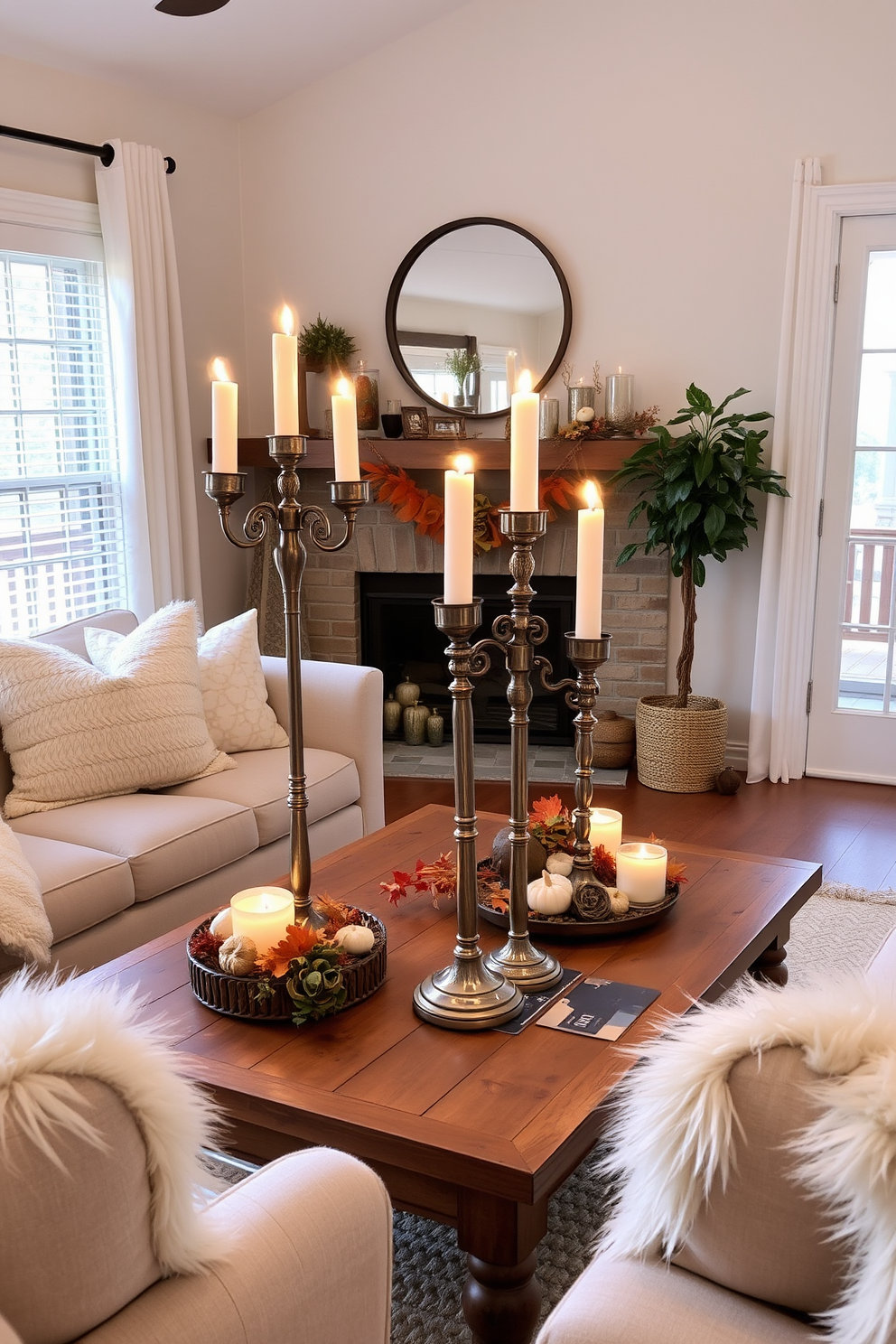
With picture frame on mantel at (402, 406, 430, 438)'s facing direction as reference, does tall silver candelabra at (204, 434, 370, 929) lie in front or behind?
in front

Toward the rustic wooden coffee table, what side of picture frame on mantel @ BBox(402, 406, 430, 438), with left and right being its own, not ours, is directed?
front

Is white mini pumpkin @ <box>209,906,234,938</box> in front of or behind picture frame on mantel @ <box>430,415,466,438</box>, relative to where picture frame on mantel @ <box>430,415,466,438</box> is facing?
in front

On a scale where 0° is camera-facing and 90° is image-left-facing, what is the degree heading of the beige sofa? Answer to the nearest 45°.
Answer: approximately 315°

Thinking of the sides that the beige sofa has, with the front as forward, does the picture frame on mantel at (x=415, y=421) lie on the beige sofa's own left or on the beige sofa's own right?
on the beige sofa's own left

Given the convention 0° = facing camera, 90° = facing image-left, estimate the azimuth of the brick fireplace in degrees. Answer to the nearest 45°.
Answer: approximately 0°

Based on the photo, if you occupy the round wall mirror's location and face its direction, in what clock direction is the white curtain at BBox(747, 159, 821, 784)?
The white curtain is roughly at 10 o'clock from the round wall mirror.

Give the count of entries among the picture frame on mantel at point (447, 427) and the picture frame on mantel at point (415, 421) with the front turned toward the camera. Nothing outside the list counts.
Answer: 2
